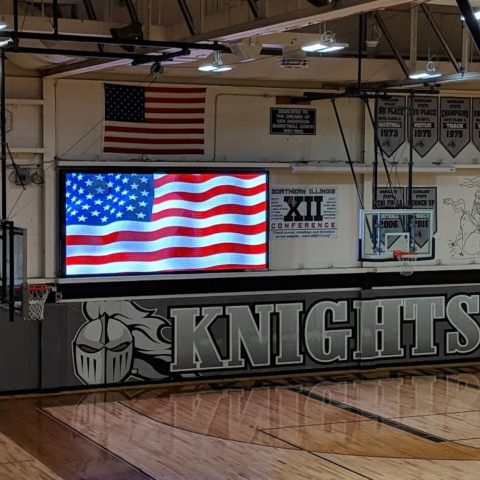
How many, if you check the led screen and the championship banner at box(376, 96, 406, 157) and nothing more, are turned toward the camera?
2

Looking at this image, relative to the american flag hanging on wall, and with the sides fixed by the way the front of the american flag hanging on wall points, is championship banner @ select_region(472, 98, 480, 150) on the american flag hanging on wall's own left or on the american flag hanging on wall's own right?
on the american flag hanging on wall's own left

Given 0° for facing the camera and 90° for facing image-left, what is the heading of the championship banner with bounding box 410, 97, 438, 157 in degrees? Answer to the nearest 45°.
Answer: approximately 0°

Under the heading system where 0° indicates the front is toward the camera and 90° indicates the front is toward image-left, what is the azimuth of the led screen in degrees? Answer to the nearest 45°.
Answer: approximately 0°

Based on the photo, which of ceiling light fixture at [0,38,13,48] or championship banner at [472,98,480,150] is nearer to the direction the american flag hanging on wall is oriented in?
the ceiling light fixture

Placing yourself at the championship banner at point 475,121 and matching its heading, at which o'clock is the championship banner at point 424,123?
the championship banner at point 424,123 is roughly at 2 o'clock from the championship banner at point 475,121.
